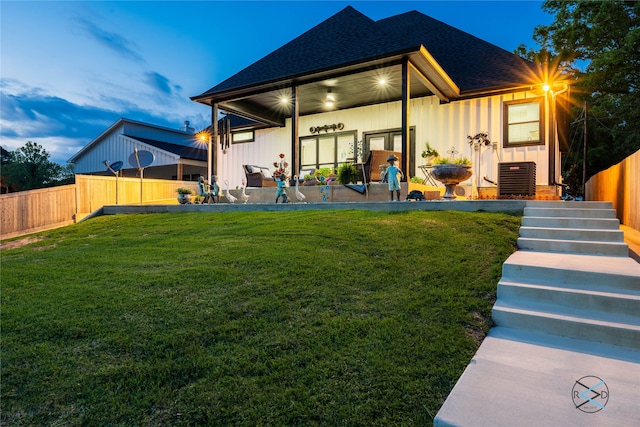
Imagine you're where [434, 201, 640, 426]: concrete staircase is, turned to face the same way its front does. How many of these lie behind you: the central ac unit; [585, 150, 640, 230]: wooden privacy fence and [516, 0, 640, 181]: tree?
3

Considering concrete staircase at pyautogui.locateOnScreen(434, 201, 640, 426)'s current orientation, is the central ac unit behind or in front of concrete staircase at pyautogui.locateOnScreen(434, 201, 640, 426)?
behind

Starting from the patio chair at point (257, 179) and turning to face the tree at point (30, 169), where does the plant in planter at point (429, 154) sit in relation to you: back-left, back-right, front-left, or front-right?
back-right

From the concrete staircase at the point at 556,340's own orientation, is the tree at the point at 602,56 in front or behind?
behind

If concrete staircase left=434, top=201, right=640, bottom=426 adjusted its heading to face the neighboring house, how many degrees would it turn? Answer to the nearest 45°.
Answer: approximately 135° to its right

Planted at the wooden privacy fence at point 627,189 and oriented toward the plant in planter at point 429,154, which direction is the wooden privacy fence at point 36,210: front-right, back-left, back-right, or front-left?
front-left

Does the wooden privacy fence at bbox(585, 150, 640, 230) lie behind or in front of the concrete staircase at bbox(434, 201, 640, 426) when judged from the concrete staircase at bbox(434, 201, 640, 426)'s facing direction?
behind

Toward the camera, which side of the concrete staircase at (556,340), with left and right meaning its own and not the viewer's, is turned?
front

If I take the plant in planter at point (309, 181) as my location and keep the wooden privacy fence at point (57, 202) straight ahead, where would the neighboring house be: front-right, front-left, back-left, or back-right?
front-right

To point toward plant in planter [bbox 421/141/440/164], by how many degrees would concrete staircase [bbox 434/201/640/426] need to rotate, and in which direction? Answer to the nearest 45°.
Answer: approximately 180°

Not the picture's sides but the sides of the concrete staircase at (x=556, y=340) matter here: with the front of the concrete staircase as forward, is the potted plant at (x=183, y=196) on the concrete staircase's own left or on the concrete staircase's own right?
on the concrete staircase's own right

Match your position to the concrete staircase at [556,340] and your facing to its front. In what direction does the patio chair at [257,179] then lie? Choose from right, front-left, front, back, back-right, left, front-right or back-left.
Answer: back-right

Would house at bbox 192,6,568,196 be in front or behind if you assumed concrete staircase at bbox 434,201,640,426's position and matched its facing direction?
behind

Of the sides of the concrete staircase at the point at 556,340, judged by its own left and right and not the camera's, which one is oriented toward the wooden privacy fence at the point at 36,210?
right
